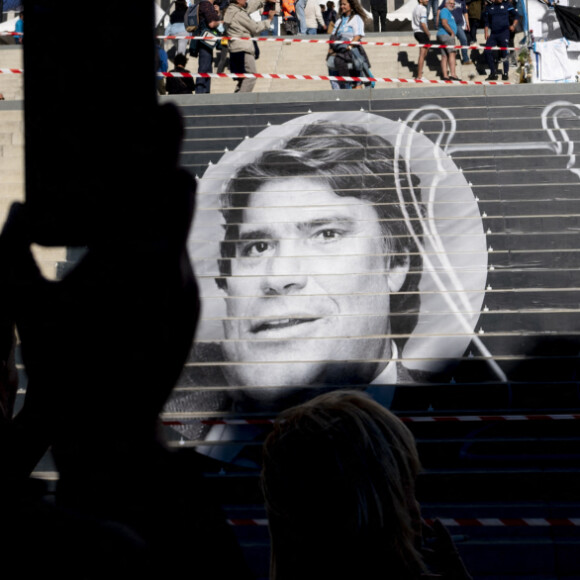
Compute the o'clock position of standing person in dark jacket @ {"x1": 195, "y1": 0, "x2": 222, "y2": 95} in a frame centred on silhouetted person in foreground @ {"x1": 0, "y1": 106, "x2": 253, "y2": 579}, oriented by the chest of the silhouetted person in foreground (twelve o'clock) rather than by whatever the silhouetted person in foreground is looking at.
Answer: The standing person in dark jacket is roughly at 12 o'clock from the silhouetted person in foreground.

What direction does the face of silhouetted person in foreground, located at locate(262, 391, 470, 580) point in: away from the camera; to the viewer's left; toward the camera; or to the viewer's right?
away from the camera

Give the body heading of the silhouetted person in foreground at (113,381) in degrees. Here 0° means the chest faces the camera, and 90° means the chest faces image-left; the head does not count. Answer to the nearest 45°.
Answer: approximately 180°

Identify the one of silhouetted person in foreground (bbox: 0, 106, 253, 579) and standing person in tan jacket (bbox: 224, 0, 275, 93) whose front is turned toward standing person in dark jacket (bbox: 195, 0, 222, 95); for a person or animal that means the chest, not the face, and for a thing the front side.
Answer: the silhouetted person in foreground

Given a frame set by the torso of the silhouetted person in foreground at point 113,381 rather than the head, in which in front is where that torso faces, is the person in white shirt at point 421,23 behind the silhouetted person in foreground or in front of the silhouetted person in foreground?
in front

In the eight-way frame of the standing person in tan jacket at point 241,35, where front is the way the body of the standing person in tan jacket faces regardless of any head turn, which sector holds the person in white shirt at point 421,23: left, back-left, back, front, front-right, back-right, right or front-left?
front-left

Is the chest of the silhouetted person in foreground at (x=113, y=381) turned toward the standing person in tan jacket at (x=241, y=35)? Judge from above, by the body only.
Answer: yes

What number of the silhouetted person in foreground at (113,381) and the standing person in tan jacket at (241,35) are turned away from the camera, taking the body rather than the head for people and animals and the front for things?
1
